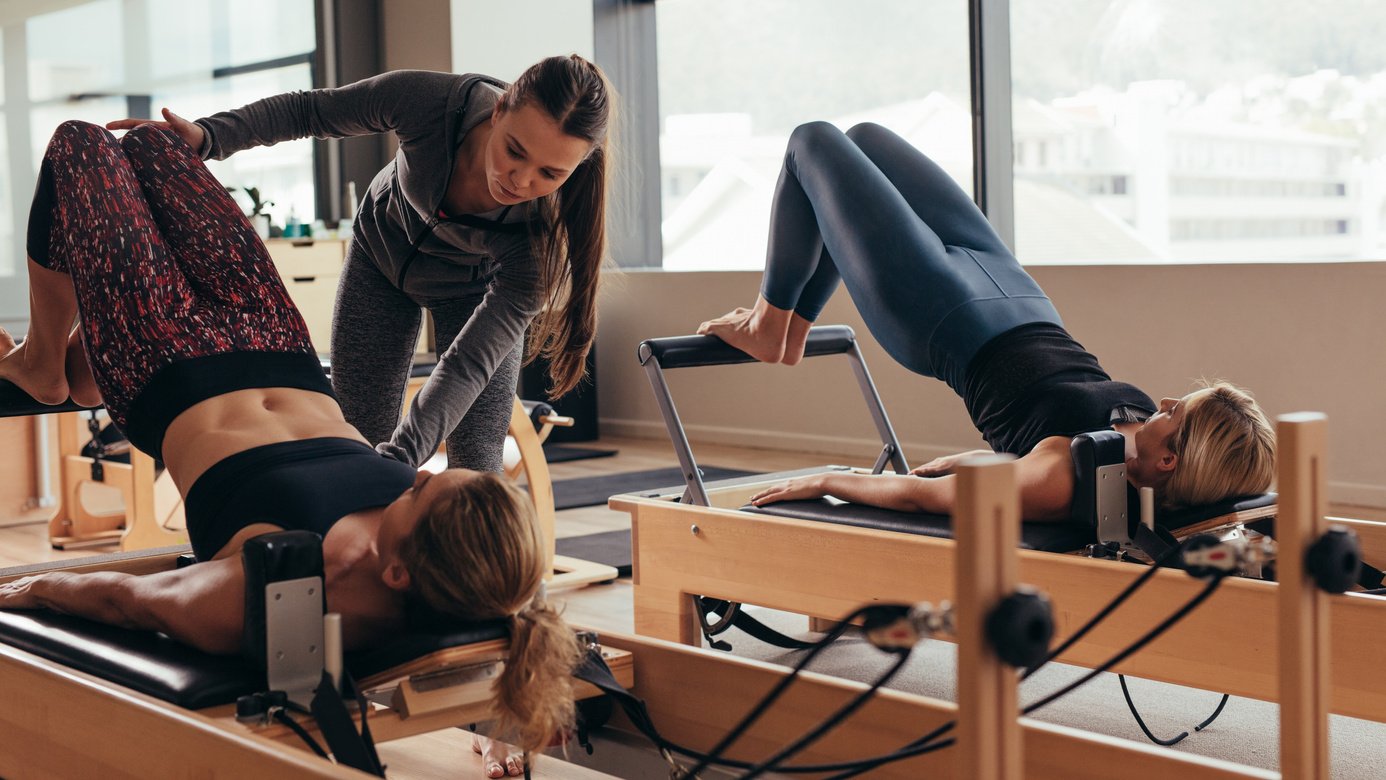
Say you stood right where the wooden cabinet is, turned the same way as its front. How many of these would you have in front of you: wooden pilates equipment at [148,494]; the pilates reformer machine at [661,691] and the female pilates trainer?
3

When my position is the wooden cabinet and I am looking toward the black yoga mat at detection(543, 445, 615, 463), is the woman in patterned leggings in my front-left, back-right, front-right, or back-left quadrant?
front-right

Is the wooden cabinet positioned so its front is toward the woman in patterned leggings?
yes

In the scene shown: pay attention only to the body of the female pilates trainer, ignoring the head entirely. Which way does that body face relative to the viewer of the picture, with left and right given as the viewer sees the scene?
facing the viewer

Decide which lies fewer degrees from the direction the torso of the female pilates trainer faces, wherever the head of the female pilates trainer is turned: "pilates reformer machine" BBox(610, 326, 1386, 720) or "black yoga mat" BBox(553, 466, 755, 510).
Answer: the pilates reformer machine

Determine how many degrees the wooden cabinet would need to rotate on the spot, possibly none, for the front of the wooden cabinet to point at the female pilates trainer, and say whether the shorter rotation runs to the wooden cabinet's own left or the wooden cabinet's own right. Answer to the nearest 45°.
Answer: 0° — it already faces them

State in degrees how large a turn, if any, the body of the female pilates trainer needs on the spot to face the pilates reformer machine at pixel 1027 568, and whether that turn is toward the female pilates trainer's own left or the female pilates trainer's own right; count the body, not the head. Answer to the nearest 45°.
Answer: approximately 90° to the female pilates trainer's own left

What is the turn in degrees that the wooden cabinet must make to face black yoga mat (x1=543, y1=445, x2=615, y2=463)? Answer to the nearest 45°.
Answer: approximately 45° to its left

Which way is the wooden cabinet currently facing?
toward the camera

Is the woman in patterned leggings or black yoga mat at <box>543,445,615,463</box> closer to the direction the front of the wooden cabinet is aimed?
the woman in patterned leggings

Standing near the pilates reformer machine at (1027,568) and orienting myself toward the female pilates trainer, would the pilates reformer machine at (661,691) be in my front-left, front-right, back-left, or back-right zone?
front-left

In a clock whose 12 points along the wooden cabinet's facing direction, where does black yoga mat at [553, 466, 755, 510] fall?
The black yoga mat is roughly at 11 o'clock from the wooden cabinet.

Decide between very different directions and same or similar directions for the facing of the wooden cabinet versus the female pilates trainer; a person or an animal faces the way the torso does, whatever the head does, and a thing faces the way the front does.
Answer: same or similar directions

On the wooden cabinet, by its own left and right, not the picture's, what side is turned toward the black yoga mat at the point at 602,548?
front
